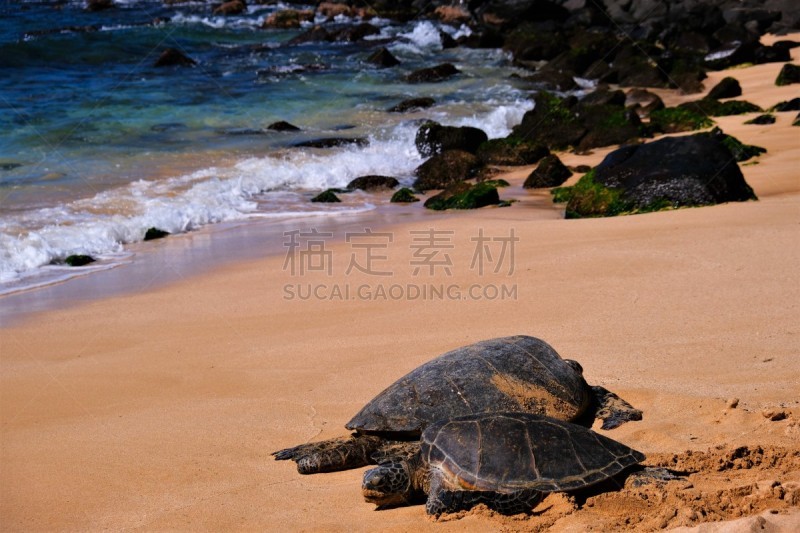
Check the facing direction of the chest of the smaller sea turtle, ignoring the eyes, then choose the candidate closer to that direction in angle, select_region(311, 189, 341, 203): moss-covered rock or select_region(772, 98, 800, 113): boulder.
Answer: the moss-covered rock

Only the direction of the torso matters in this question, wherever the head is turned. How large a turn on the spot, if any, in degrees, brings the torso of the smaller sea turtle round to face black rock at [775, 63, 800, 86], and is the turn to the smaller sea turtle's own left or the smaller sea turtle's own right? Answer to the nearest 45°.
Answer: approximately 90° to the smaller sea turtle's own right

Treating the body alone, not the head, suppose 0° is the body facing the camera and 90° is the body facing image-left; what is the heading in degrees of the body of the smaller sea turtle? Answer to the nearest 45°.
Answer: approximately 90°

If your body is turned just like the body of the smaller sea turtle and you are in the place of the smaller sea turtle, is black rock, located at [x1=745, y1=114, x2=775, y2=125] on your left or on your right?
on your right

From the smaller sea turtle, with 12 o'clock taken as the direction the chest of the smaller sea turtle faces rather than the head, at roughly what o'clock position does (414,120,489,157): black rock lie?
The black rock is roughly at 3 o'clock from the smaller sea turtle.
